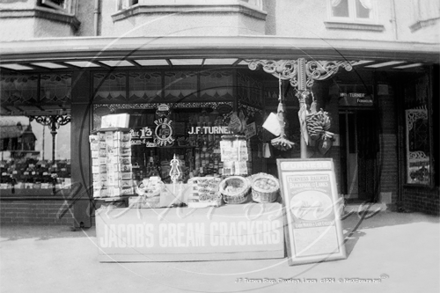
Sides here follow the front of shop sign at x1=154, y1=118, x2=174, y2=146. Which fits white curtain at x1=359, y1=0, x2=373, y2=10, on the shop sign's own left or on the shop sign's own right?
on the shop sign's own left

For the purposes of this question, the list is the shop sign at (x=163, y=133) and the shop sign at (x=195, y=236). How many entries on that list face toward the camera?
2

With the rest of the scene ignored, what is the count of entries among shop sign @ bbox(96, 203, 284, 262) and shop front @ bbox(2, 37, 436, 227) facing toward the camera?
2

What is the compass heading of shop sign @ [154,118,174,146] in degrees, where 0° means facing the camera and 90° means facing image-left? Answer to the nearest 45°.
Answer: approximately 0°

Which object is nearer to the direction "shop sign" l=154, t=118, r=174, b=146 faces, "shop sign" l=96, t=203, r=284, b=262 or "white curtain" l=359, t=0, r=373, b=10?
the shop sign

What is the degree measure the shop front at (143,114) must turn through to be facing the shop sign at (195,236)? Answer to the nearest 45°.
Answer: approximately 45° to its left

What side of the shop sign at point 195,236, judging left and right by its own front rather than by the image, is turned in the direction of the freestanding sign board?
left
